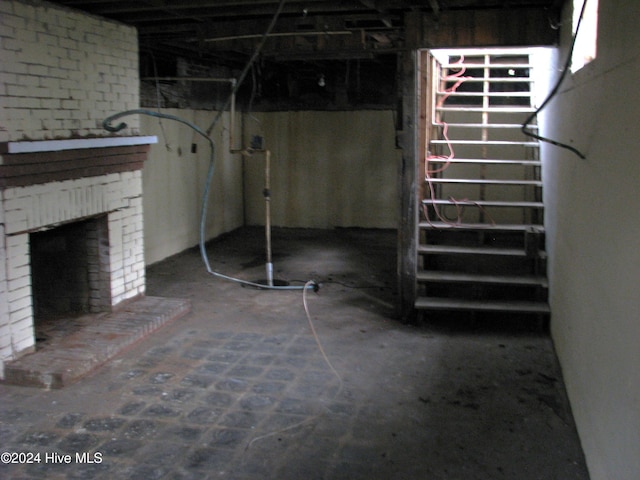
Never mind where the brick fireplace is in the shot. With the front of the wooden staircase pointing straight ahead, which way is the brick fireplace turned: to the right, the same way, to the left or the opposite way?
to the left

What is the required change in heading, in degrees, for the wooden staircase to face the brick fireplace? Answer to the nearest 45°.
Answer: approximately 45° to its right

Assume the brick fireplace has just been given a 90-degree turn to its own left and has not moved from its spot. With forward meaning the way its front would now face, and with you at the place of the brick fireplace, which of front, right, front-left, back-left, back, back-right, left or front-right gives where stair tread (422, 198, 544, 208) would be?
front-right

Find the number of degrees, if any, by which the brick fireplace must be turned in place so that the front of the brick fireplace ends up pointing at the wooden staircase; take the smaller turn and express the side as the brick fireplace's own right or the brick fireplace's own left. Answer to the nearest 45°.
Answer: approximately 45° to the brick fireplace's own left

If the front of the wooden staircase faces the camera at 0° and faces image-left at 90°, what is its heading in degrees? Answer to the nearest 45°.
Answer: approximately 0°

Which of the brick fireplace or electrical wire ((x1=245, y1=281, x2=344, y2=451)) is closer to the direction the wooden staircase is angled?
the electrical wire

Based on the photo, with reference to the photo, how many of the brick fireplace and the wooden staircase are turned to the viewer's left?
0

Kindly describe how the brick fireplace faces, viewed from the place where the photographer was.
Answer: facing the viewer and to the right of the viewer

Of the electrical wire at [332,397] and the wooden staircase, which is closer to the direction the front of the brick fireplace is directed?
the electrical wire

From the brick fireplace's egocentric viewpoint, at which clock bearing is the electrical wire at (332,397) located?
The electrical wire is roughly at 12 o'clock from the brick fireplace.
